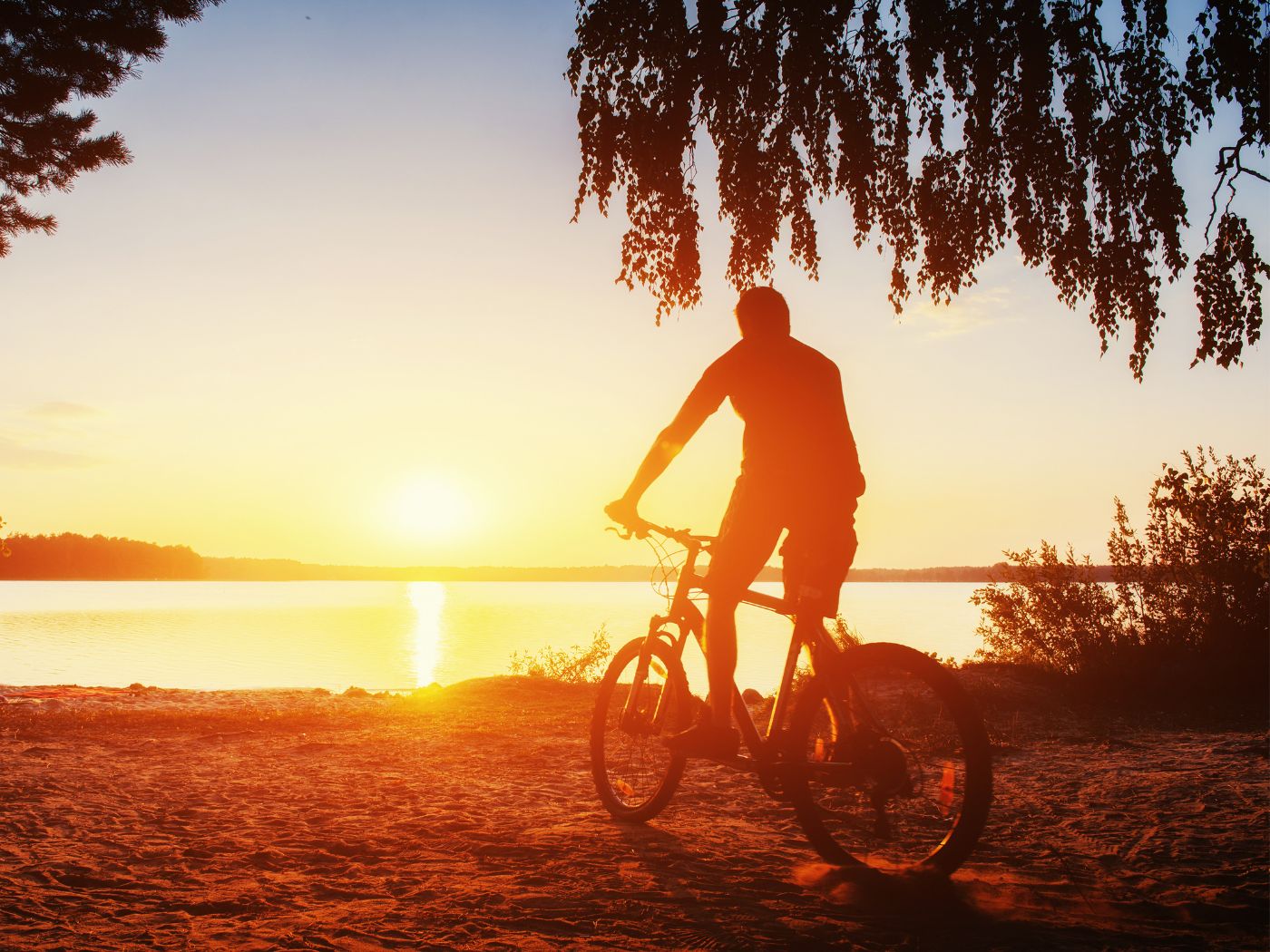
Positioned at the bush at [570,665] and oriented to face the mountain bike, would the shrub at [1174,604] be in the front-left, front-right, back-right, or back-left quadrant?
front-left

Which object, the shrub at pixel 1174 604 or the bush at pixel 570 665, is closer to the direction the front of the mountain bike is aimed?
the bush

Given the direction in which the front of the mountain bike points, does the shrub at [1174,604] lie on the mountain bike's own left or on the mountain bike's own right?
on the mountain bike's own right

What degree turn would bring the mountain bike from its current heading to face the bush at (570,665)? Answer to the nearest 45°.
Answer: approximately 45° to its right

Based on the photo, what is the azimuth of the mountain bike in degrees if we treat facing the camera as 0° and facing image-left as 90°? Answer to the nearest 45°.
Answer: approximately 135°
